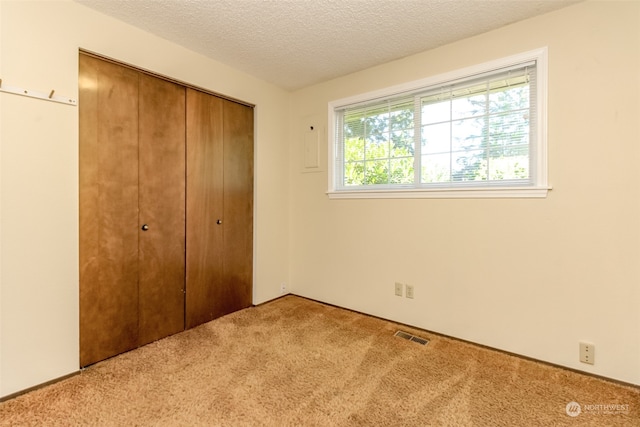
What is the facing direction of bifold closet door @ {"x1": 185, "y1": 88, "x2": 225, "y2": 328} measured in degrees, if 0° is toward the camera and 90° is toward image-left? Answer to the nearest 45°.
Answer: approximately 315°

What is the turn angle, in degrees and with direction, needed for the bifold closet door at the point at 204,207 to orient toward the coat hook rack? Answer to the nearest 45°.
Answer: approximately 90° to its right

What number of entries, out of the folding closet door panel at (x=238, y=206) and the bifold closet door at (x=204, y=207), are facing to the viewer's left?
0

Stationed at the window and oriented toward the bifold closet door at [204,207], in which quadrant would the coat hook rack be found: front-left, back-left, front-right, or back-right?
front-left

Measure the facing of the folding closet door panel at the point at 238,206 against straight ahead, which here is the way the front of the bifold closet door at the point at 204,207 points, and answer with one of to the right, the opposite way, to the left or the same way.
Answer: the same way

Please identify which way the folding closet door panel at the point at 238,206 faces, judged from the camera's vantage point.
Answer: facing the viewer and to the right of the viewer

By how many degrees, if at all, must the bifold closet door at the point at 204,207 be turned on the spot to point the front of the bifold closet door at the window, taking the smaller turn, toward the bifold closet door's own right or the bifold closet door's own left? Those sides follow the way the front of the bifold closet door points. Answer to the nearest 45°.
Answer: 0° — it already faces it

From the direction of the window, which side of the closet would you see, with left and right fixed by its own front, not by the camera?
front

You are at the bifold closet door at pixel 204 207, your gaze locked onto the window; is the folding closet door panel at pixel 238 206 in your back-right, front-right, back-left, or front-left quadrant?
front-left

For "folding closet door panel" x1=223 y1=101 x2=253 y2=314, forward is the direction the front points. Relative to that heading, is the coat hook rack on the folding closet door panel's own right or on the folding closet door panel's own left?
on the folding closet door panel's own right
